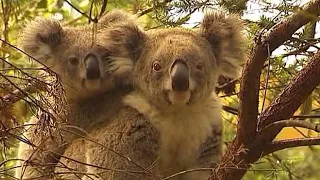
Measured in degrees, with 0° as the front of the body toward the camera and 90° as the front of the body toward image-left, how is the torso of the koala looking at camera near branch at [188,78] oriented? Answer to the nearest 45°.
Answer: approximately 0°
